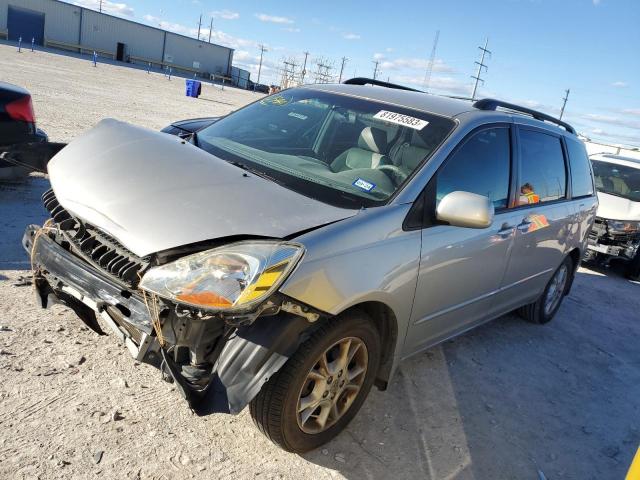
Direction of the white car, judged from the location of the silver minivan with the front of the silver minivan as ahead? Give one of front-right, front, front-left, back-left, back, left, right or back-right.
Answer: back

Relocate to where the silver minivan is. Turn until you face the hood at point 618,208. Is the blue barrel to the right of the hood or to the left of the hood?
left

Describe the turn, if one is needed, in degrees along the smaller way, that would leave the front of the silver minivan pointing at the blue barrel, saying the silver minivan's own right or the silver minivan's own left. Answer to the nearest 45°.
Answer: approximately 135° to the silver minivan's own right

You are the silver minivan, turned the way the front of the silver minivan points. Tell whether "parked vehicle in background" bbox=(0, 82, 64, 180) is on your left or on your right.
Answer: on your right

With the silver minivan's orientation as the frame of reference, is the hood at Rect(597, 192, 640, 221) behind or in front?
behind

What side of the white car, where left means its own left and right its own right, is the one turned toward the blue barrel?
right

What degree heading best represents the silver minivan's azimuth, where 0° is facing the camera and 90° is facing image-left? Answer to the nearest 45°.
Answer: approximately 45°
